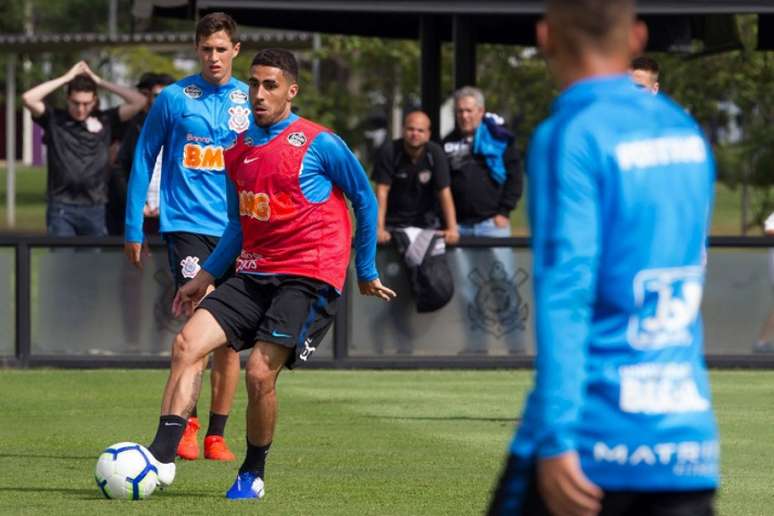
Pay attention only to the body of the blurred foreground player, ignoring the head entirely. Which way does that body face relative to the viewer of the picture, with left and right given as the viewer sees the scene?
facing away from the viewer and to the left of the viewer

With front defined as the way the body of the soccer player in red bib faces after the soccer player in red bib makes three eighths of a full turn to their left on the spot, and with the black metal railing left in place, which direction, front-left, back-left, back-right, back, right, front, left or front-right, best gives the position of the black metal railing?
left

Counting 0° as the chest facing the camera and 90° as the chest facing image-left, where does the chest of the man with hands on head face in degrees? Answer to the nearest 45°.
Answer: approximately 0°

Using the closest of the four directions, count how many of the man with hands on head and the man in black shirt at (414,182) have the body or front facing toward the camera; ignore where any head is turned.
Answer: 2

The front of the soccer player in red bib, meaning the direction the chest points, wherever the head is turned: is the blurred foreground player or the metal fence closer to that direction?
the blurred foreground player

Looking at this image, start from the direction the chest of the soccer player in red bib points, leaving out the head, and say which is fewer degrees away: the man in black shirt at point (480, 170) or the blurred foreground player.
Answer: the blurred foreground player

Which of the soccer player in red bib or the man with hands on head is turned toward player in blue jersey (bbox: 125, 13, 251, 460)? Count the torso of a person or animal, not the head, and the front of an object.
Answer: the man with hands on head

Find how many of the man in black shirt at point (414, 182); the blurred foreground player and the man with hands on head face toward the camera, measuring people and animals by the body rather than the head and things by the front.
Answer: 2
